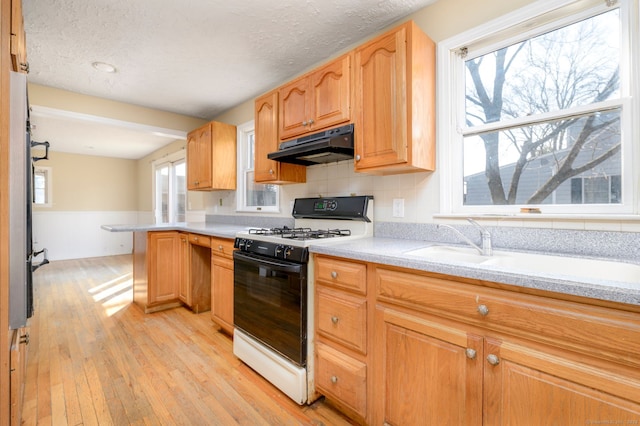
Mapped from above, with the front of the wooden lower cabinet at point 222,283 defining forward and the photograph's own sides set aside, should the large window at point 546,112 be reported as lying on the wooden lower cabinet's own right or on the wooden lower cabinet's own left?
on the wooden lower cabinet's own left

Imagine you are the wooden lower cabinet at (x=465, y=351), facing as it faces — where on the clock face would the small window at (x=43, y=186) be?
The small window is roughly at 2 o'clock from the wooden lower cabinet.

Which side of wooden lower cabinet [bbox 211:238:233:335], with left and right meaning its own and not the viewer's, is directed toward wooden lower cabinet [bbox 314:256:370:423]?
left

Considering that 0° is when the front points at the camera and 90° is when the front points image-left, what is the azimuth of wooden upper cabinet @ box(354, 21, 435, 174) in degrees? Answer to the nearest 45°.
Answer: approximately 45°

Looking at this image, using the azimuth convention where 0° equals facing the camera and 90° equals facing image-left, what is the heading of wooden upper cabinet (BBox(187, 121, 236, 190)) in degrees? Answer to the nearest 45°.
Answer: approximately 45°

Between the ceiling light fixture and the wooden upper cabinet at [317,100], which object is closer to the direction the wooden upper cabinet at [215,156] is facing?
the ceiling light fixture

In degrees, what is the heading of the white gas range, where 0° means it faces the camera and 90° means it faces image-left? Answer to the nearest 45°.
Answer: approximately 45°

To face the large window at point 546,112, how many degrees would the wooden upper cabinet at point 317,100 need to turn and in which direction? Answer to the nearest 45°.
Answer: approximately 90° to its left

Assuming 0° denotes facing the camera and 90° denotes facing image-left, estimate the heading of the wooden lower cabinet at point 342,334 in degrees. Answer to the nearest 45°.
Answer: approximately 45°

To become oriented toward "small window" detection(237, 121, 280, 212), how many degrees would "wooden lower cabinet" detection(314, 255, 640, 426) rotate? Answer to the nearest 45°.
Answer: approximately 90° to its right

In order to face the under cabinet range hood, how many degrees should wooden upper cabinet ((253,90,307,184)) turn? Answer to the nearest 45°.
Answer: approximately 90° to its left

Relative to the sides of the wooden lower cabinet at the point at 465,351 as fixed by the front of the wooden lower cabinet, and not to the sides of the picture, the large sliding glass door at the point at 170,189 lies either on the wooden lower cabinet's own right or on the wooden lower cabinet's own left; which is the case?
on the wooden lower cabinet's own right
